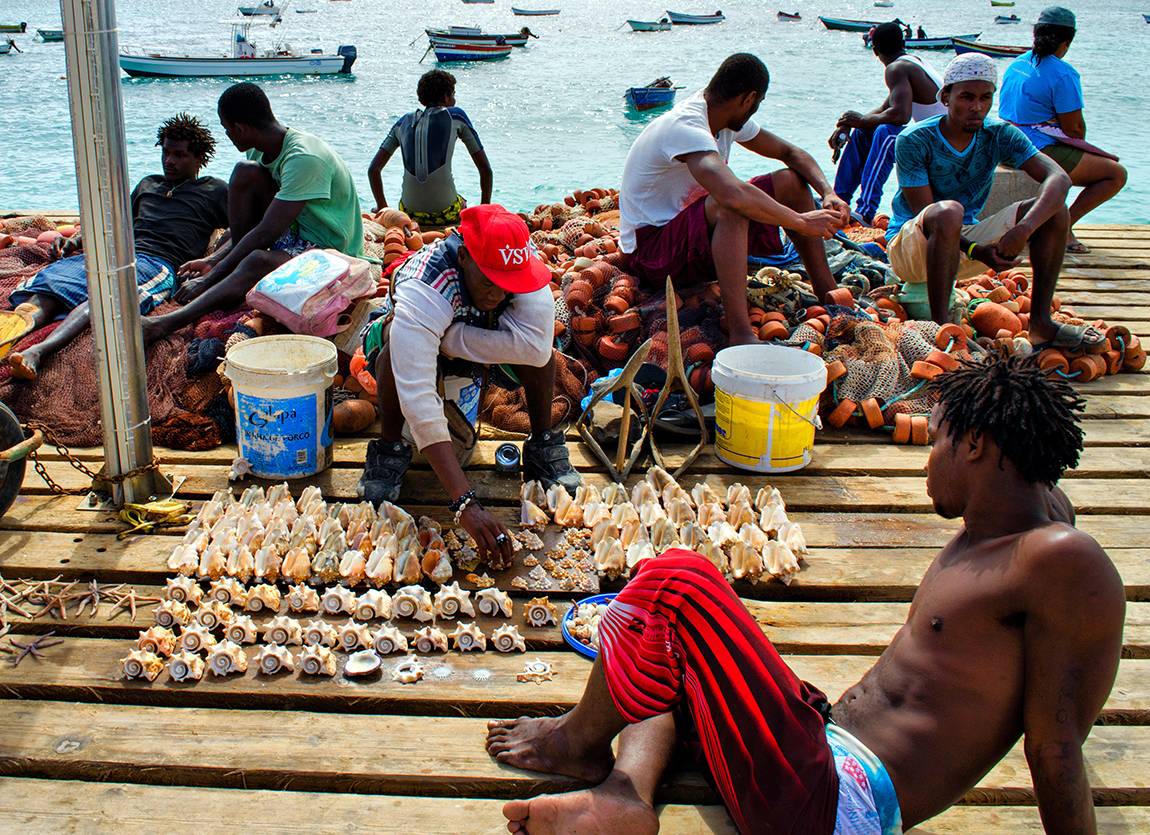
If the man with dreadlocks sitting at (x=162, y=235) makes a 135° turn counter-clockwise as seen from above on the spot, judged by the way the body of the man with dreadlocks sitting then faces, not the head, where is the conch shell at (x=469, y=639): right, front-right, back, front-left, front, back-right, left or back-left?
right

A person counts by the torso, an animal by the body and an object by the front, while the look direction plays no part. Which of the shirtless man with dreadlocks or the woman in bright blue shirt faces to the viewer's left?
the shirtless man with dreadlocks

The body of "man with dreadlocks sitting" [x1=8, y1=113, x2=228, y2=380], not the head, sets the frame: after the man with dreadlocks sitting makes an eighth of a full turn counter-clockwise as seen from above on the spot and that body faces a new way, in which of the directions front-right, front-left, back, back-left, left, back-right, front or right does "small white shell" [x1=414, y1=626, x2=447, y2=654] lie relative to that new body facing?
front

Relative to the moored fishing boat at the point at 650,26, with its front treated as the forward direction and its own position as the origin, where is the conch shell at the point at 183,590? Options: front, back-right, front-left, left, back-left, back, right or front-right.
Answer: left

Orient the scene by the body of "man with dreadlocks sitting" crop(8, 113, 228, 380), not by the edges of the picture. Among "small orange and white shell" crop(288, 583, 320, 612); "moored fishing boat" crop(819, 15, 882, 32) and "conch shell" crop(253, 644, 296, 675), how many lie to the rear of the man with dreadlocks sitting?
1

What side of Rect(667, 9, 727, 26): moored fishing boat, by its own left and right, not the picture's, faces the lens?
left

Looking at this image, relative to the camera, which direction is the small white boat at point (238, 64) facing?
to the viewer's left

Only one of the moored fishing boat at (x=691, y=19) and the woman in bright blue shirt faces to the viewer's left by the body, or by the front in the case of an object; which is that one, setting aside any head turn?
the moored fishing boat

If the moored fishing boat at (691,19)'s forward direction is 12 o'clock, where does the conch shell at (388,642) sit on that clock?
The conch shell is roughly at 9 o'clock from the moored fishing boat.

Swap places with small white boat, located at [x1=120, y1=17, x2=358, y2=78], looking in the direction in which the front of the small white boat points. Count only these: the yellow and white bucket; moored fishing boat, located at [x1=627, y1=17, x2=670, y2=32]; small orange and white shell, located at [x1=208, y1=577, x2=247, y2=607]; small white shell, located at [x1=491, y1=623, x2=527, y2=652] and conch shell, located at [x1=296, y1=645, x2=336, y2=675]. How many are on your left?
4

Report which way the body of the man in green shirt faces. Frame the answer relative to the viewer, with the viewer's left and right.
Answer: facing the viewer and to the left of the viewer

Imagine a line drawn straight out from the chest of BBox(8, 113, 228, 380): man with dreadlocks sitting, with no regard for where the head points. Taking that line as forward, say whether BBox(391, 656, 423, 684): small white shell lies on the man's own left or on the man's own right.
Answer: on the man's own left

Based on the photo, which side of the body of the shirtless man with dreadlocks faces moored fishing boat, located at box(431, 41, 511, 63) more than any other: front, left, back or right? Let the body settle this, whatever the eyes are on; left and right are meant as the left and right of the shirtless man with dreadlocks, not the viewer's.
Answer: right

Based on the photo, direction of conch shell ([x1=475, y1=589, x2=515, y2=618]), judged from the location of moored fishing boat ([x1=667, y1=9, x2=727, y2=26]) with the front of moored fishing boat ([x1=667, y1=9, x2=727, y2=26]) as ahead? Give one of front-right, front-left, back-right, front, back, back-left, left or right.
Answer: left

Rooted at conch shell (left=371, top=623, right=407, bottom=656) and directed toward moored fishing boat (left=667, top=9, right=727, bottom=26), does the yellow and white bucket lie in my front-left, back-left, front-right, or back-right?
front-right

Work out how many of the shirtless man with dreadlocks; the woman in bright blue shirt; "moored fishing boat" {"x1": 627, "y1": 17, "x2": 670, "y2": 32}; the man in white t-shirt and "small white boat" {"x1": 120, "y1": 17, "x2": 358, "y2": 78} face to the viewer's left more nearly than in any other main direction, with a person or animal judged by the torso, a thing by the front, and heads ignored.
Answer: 3

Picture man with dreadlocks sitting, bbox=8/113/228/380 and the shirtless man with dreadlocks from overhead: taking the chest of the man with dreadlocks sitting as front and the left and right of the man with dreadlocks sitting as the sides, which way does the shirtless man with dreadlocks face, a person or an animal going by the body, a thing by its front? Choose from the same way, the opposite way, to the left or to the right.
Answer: to the right

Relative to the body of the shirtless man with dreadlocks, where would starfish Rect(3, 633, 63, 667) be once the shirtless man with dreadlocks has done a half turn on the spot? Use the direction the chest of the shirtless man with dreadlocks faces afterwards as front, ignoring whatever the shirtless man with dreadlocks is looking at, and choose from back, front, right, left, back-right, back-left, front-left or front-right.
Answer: back

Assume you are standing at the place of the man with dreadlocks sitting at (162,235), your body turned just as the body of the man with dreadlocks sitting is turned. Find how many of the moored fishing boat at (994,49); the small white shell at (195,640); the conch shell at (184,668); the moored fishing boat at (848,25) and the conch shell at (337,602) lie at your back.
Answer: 2

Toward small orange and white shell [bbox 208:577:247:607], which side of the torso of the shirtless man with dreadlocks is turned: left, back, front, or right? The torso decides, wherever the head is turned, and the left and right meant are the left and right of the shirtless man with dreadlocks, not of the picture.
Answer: front

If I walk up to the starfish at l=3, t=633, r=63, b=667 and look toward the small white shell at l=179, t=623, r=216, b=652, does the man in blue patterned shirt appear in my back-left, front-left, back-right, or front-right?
front-left
